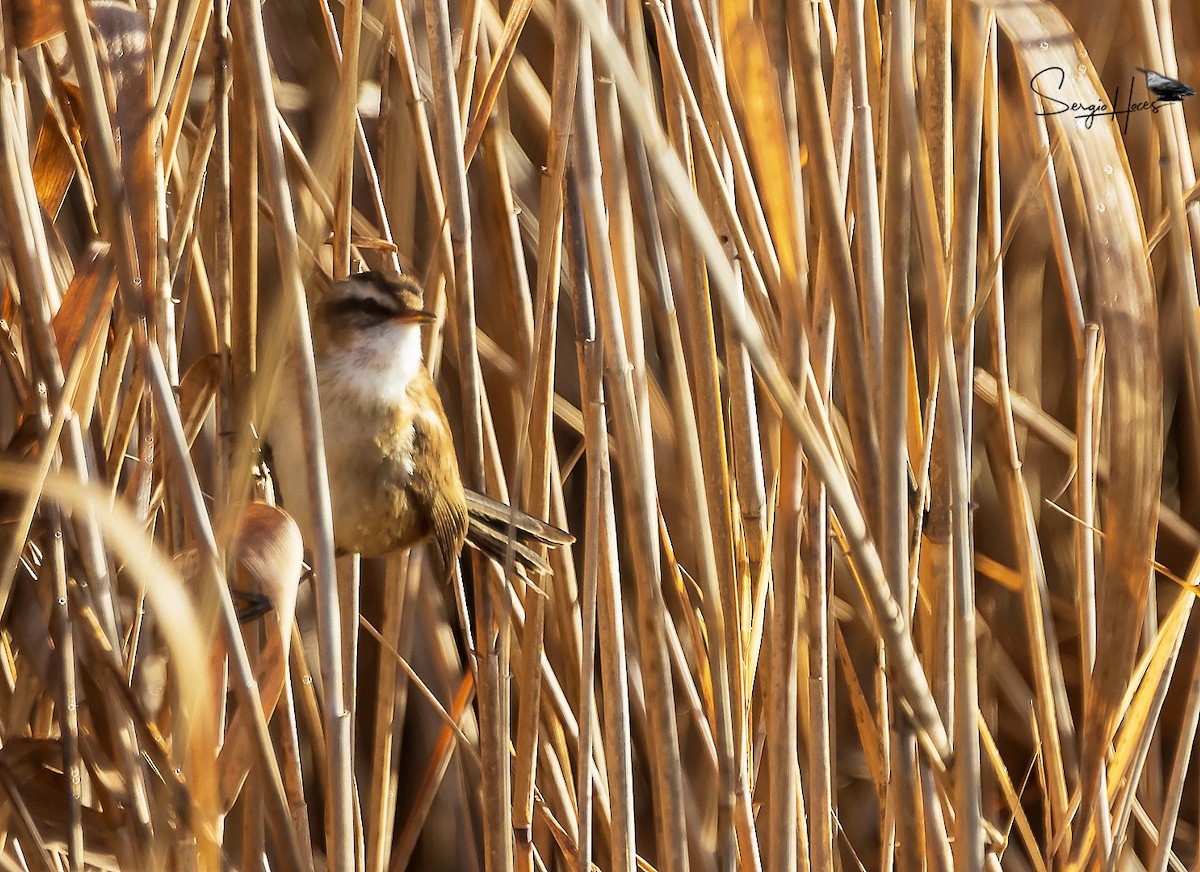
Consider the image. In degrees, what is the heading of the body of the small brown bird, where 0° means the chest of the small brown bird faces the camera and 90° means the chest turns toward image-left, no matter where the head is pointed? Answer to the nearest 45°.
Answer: approximately 45°

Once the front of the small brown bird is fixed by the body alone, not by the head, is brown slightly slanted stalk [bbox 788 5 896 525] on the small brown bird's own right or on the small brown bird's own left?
on the small brown bird's own left
